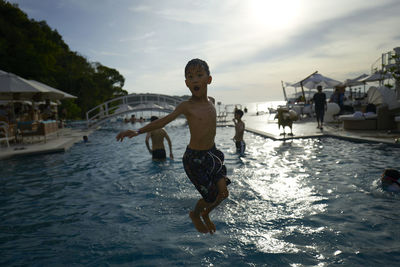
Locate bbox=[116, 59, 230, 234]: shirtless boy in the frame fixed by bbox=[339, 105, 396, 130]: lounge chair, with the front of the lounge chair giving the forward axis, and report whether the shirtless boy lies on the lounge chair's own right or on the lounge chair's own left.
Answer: on the lounge chair's own left

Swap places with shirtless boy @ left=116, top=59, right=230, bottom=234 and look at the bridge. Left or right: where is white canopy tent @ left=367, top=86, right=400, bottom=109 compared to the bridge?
right

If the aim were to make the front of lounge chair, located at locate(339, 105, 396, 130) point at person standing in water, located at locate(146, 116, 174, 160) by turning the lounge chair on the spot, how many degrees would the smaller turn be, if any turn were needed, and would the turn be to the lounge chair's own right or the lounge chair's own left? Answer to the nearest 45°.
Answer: approximately 45° to the lounge chair's own left

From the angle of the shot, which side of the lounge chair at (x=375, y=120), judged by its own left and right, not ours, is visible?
left
